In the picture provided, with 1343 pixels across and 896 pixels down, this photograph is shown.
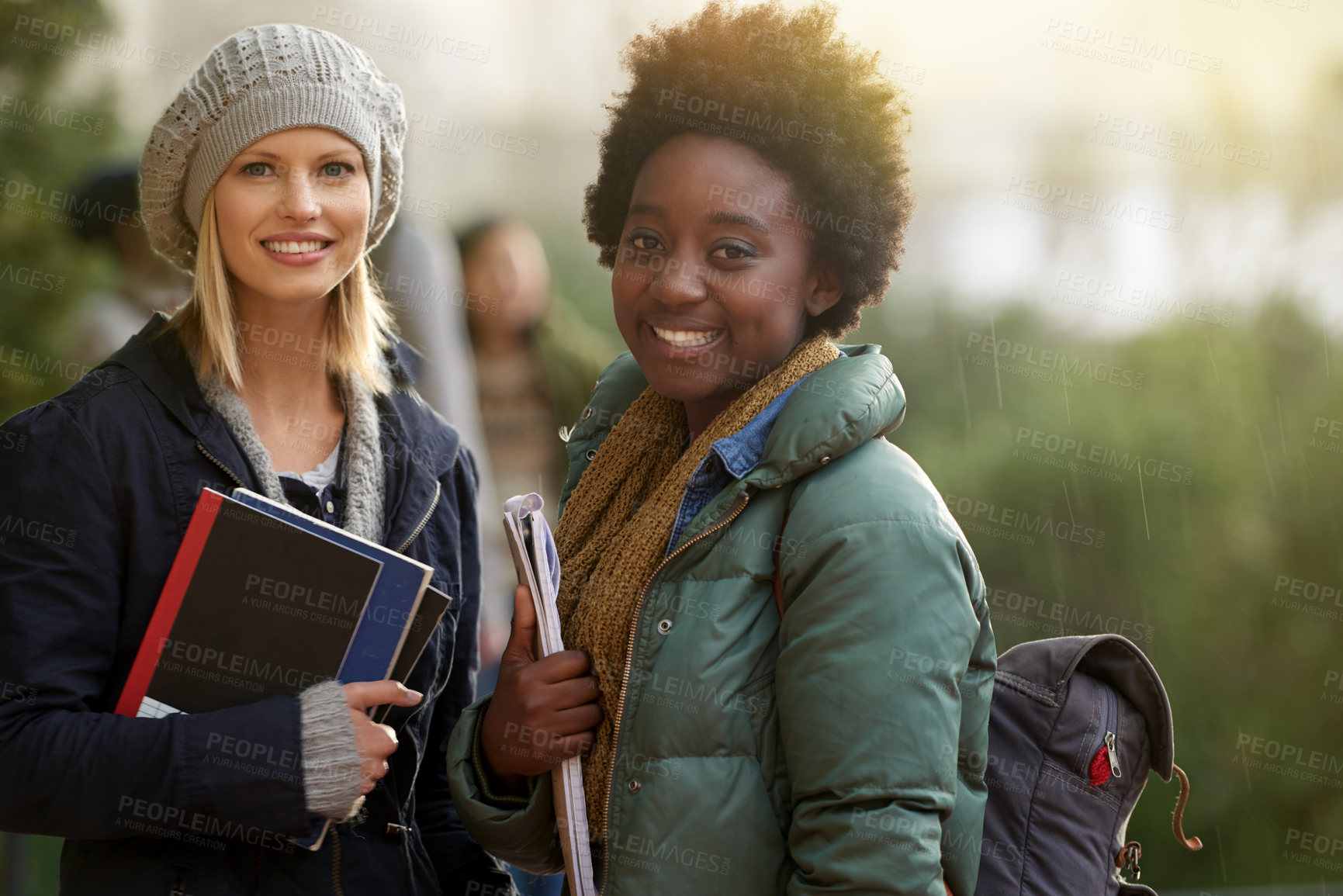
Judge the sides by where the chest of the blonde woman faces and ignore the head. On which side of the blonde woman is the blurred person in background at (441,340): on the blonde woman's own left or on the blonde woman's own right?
on the blonde woman's own left

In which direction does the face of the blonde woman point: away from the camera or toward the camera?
toward the camera

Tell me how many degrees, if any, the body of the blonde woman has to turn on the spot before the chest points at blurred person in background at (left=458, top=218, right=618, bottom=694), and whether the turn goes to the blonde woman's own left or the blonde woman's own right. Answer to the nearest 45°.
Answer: approximately 135° to the blonde woman's own left

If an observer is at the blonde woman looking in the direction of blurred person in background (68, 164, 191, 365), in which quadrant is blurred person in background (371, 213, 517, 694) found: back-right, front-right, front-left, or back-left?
front-right

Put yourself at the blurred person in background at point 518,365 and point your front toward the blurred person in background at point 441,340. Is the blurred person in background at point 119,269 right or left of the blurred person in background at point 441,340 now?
right

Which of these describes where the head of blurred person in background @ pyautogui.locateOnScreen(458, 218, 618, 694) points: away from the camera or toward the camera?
toward the camera

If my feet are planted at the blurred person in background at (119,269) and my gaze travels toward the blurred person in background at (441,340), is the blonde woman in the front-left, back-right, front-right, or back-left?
front-right

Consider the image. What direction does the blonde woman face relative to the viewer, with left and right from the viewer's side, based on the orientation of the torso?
facing the viewer and to the right of the viewer
